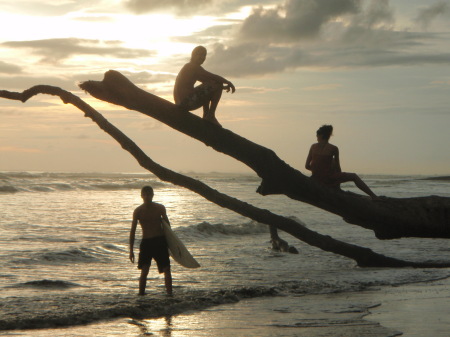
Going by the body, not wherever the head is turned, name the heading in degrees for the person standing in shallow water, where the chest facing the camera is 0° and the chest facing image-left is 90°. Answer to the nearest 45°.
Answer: approximately 0°

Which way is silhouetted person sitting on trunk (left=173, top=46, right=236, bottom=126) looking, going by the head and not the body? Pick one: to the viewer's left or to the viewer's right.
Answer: to the viewer's right

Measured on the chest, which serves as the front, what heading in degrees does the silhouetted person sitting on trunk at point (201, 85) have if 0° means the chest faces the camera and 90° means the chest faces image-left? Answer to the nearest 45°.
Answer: approximately 270°

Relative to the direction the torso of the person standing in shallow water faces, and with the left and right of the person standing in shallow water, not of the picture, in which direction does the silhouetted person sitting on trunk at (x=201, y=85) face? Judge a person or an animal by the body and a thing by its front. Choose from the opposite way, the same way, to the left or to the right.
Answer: to the left

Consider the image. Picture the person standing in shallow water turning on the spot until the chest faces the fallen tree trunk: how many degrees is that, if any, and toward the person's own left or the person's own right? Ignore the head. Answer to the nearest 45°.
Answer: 0° — they already face it
